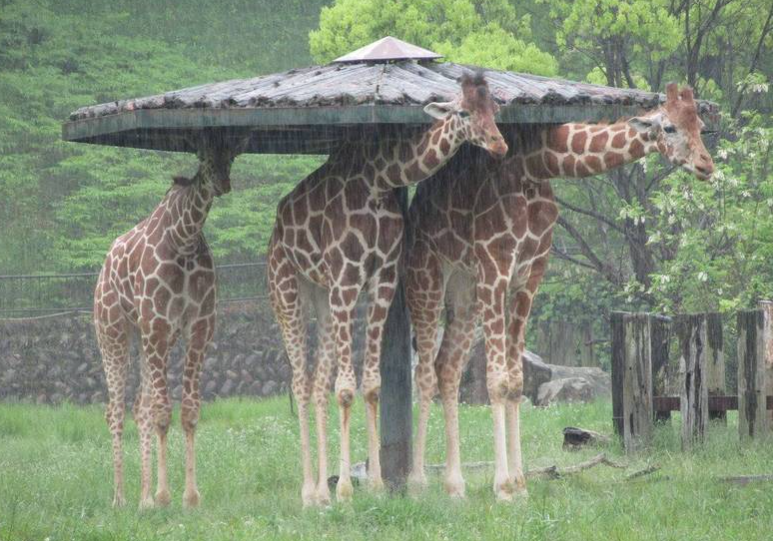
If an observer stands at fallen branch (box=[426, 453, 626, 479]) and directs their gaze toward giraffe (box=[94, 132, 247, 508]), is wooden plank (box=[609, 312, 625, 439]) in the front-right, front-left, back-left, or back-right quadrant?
back-right

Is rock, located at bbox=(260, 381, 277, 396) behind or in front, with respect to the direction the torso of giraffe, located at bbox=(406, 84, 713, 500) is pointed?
behind

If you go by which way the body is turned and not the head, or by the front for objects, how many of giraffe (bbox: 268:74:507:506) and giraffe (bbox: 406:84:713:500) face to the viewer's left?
0

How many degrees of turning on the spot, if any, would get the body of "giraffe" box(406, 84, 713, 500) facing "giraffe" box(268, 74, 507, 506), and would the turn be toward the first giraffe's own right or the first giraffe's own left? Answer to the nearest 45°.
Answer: approximately 135° to the first giraffe's own right

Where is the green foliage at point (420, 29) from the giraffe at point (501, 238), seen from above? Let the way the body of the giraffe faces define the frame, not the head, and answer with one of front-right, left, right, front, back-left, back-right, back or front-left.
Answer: back-left

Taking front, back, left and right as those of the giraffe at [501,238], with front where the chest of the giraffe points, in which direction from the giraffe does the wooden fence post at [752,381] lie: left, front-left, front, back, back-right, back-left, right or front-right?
left

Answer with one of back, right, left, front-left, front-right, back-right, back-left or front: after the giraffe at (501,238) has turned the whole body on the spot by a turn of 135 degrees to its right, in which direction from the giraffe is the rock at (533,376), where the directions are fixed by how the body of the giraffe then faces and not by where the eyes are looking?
right
